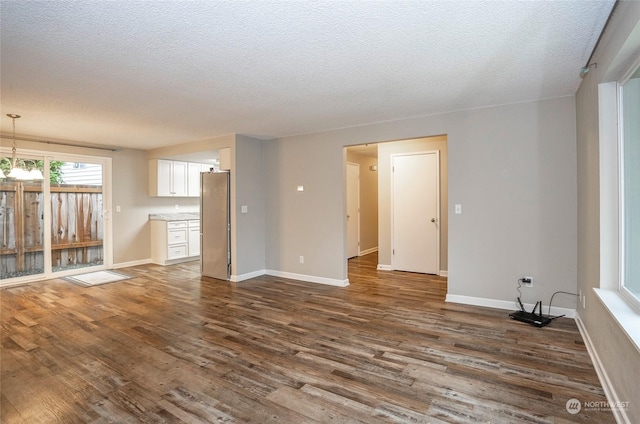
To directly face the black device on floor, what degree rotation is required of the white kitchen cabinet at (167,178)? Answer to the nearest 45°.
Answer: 0° — it already faces it

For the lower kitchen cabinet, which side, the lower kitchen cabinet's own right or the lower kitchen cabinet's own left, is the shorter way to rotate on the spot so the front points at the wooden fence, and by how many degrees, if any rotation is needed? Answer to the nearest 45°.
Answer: approximately 135° to the lower kitchen cabinet's own right

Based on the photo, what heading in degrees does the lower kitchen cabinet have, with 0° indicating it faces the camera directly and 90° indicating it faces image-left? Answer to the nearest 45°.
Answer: approximately 315°

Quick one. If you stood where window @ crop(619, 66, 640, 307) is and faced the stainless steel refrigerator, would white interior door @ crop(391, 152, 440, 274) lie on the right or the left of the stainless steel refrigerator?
right

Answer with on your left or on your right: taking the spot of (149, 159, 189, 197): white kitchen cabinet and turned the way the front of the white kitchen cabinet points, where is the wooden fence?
on your right

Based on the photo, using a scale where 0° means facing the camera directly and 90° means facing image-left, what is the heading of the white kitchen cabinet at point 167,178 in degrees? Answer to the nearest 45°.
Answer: approximately 315°
